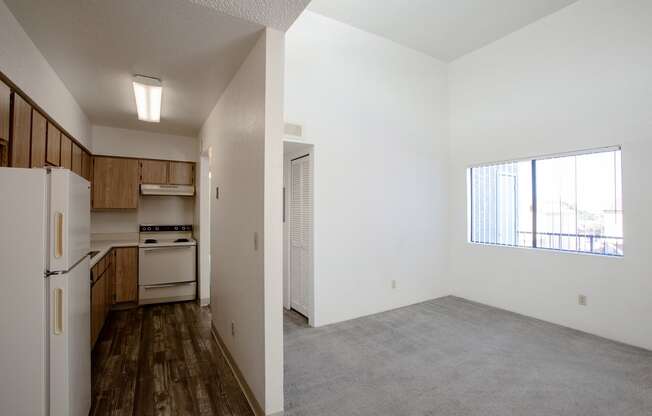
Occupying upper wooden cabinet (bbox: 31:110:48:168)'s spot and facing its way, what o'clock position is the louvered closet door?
The louvered closet door is roughly at 12 o'clock from the upper wooden cabinet.

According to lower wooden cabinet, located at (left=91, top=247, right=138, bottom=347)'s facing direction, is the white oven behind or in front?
in front

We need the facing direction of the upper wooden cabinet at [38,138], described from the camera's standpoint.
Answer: facing to the right of the viewer

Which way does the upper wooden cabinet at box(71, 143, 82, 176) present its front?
to the viewer's right
